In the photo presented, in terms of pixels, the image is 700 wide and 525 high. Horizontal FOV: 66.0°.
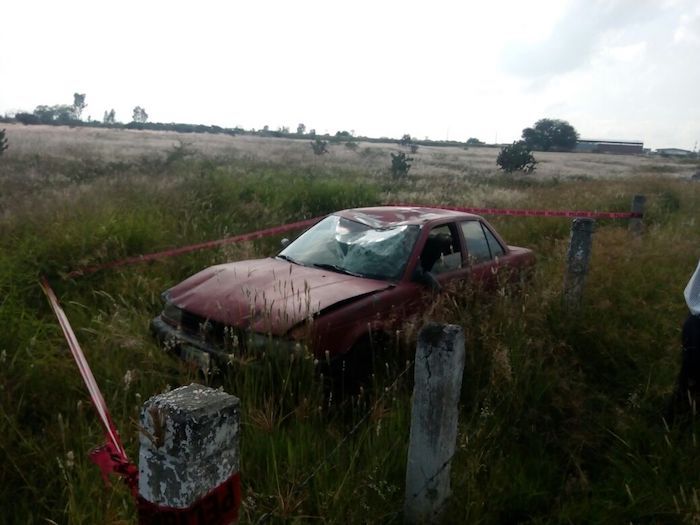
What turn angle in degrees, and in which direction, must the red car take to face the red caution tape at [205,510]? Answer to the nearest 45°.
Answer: approximately 45° to its left

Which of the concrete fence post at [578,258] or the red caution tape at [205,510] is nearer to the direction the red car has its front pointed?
the red caution tape

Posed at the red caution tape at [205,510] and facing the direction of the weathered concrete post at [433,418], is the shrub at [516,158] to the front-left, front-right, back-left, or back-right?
front-left

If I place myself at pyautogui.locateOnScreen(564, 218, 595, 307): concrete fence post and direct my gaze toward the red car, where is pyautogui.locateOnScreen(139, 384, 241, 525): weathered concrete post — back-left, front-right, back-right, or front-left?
front-left

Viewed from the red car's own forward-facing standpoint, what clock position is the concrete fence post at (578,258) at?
The concrete fence post is roughly at 7 o'clock from the red car.

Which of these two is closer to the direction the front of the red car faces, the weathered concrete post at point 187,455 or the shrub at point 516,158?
the weathered concrete post

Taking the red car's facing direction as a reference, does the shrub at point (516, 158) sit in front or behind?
behind

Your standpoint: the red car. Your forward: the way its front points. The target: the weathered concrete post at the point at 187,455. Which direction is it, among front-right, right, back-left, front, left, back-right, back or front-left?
front-left

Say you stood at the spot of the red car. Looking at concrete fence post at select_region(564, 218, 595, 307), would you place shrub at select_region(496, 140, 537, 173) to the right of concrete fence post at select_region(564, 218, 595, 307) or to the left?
left

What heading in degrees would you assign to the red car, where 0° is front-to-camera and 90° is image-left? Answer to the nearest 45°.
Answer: approximately 45°

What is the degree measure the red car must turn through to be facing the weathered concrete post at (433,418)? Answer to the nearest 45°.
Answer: approximately 45° to its left
